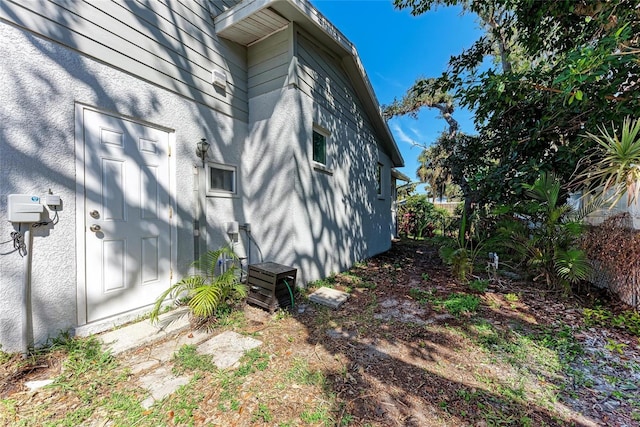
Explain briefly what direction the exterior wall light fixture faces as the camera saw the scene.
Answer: facing the viewer and to the right of the viewer

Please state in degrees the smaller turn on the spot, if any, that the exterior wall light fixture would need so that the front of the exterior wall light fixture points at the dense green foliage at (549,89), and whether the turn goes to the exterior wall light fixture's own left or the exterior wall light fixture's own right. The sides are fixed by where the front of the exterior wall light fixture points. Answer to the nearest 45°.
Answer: approximately 45° to the exterior wall light fixture's own left

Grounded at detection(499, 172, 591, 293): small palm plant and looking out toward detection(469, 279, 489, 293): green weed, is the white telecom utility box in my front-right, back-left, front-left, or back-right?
front-left

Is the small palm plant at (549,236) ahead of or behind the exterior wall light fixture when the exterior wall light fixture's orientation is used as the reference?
ahead

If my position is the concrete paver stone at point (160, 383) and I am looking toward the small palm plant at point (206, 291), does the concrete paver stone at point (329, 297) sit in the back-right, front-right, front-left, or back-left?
front-right

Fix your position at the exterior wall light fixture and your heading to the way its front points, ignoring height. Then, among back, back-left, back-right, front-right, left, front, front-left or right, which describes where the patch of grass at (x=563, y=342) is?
front

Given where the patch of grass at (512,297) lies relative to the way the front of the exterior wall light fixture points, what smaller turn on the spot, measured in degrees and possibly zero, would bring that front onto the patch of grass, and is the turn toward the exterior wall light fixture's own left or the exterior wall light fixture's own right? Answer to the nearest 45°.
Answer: approximately 45° to the exterior wall light fixture's own left

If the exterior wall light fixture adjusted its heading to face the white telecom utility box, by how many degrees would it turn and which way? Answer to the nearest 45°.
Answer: approximately 90° to its right

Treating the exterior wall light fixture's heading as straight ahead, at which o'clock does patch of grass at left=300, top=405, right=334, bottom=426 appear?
The patch of grass is roughly at 1 o'clock from the exterior wall light fixture.

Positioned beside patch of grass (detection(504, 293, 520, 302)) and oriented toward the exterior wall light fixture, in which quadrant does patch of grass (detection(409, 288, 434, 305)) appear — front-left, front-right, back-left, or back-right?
front-right

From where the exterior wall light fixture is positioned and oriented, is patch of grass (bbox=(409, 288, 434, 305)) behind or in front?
in front
